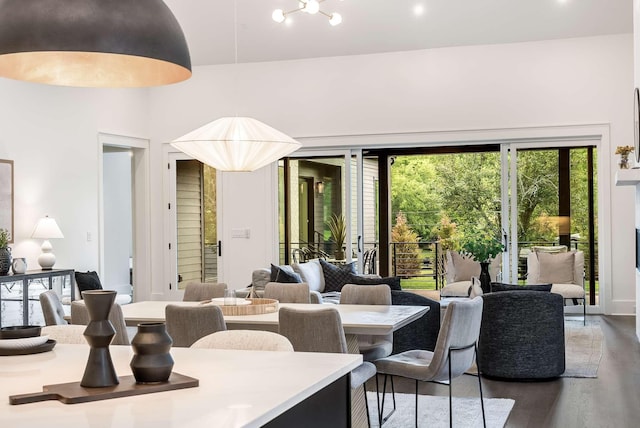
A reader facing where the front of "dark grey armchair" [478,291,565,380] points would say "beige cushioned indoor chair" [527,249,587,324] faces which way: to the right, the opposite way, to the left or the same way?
the opposite way

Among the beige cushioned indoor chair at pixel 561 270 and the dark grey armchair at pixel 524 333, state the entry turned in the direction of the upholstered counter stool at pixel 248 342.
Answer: the beige cushioned indoor chair

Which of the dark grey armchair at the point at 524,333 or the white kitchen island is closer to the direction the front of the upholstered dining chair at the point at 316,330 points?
the dark grey armchair

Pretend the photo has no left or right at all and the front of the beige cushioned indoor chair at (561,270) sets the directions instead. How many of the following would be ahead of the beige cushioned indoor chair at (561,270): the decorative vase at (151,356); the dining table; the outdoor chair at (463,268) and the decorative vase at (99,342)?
3

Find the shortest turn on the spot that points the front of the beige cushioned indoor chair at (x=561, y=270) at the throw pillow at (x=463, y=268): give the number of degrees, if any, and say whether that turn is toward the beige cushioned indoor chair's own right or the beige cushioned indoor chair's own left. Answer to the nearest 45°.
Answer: approximately 135° to the beige cushioned indoor chair's own right

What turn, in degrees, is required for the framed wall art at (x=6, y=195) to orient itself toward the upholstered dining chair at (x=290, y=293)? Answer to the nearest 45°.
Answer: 0° — it already faces it

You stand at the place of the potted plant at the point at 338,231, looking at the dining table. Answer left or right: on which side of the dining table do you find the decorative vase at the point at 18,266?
right

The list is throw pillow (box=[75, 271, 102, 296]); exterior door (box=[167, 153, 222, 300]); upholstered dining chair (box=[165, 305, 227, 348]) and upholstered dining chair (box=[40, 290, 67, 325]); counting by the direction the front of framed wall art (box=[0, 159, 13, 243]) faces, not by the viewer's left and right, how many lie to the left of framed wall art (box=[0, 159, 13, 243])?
2
